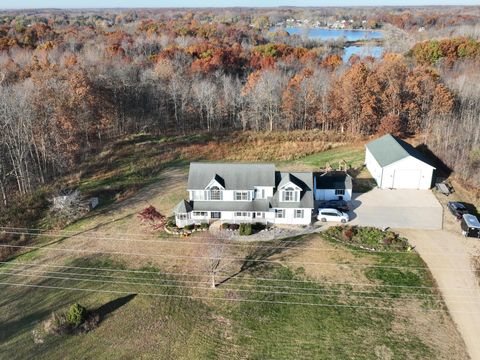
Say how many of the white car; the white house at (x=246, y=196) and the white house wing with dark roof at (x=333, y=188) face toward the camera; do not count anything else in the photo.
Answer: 2

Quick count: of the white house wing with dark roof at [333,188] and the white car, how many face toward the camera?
1

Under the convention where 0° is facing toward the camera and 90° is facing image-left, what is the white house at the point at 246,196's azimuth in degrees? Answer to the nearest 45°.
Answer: approximately 0°

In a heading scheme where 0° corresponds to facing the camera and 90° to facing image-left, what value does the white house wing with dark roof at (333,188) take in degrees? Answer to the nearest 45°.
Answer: approximately 0°
